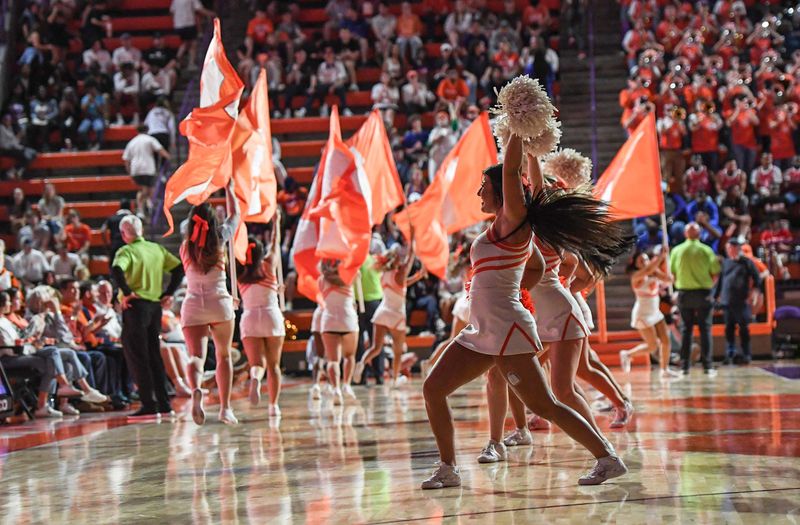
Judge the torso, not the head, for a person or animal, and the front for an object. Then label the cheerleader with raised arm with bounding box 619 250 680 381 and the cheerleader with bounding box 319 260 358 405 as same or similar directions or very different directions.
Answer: very different directions

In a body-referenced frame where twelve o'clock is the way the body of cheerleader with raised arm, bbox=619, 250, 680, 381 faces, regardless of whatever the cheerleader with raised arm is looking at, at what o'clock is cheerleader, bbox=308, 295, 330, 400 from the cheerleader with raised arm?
The cheerleader is roughly at 4 o'clock from the cheerleader with raised arm.

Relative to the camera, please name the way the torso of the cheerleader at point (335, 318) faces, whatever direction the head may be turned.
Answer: away from the camera

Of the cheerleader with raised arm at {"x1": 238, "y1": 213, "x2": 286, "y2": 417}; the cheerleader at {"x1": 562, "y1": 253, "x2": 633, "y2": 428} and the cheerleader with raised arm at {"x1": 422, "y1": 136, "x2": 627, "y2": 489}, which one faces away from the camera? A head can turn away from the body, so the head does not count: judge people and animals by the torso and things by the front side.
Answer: the cheerleader with raised arm at {"x1": 238, "y1": 213, "x2": 286, "y2": 417}

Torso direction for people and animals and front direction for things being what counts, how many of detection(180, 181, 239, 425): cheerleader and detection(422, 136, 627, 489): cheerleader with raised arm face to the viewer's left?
1

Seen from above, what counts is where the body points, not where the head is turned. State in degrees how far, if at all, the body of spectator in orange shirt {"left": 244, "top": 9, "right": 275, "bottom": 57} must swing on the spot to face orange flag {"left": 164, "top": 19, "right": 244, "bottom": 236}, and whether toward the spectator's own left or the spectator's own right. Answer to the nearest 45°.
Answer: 0° — they already face it

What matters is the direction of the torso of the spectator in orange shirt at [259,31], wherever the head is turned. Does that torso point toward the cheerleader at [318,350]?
yes

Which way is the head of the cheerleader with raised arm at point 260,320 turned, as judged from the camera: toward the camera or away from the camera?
away from the camera

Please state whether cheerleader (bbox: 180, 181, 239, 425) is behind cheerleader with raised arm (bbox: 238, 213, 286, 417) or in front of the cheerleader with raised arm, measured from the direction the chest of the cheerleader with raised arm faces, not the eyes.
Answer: behind

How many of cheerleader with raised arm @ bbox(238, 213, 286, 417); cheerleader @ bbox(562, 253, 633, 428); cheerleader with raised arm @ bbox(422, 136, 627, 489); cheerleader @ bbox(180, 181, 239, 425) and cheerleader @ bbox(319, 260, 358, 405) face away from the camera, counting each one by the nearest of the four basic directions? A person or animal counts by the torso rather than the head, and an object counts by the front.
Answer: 3
